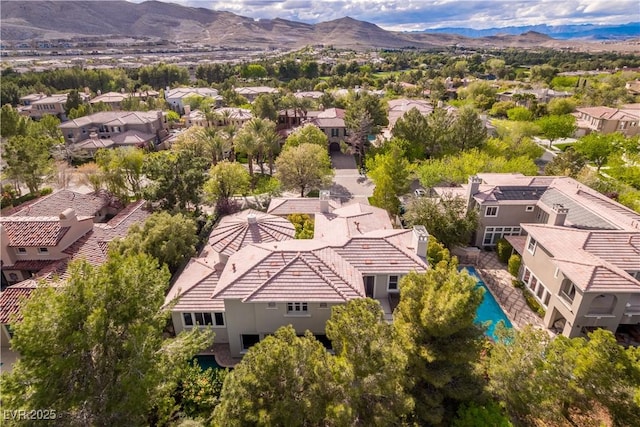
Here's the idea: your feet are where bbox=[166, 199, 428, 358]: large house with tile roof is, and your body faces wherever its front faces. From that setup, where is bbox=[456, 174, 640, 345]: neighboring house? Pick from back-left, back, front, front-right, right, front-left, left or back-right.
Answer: right

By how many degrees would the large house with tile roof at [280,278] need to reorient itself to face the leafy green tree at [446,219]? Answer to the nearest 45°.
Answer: approximately 45° to its right

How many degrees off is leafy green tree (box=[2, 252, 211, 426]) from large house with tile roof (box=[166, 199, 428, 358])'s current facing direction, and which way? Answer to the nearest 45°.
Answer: approximately 135° to its left

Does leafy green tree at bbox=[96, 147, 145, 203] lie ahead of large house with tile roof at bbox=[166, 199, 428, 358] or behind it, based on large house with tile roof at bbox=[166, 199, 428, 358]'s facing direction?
ahead

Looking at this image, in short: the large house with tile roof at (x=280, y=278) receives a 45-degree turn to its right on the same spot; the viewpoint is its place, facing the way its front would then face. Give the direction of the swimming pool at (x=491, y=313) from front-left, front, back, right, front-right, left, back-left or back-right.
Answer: front-right

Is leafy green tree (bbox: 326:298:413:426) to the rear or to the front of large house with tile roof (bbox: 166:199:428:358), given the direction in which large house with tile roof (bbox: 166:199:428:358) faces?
to the rear

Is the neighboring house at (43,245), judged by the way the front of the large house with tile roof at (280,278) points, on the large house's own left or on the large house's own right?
on the large house's own left

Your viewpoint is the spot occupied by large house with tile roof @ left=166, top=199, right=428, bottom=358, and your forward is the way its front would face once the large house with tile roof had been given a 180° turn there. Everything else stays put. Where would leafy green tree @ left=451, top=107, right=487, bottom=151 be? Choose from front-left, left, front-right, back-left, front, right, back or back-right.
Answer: back-left

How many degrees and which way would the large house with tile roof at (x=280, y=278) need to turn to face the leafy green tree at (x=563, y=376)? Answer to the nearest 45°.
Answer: approximately 135° to its right

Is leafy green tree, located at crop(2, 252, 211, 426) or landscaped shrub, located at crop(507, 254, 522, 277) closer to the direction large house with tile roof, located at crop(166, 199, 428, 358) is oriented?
the landscaped shrub

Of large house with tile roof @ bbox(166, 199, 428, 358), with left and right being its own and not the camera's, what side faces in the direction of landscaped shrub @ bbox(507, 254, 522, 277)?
right

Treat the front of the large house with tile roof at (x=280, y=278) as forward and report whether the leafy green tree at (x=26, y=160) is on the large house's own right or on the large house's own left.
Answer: on the large house's own left

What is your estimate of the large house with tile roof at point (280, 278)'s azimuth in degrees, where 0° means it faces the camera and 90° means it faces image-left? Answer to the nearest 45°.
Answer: approximately 180°
